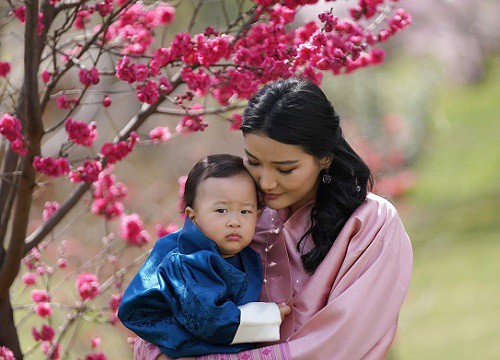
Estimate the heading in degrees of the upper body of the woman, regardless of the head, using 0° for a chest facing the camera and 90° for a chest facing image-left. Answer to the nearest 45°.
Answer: approximately 45°

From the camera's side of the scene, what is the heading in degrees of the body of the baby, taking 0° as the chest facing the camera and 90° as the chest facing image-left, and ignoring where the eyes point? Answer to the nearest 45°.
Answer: approximately 315°

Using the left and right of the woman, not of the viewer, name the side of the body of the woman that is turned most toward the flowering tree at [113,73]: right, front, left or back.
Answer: right
